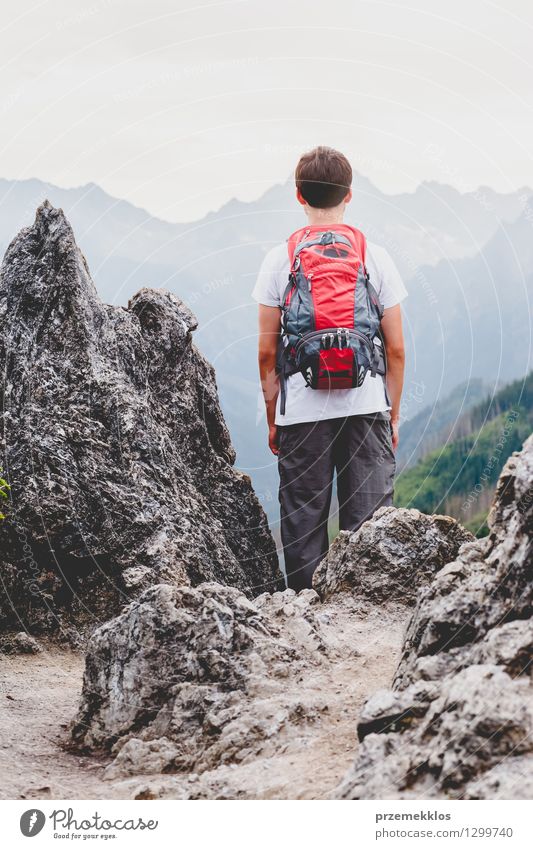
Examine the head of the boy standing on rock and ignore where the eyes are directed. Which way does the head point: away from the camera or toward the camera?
away from the camera

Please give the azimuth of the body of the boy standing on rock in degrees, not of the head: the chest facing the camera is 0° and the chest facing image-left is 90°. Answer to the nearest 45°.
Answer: approximately 180°

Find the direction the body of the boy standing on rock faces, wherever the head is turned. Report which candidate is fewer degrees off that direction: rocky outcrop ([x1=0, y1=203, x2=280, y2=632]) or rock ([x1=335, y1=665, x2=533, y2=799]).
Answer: the rocky outcrop

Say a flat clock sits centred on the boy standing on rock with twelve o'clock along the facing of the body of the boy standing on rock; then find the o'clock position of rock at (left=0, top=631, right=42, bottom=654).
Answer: The rock is roughly at 9 o'clock from the boy standing on rock.

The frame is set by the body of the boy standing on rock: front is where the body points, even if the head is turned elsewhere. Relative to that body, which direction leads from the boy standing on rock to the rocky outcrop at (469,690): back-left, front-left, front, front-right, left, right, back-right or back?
back

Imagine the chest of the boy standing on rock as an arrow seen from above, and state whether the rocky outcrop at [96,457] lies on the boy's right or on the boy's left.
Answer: on the boy's left

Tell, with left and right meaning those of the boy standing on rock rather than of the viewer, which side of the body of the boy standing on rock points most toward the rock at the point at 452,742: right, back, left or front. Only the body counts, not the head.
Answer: back

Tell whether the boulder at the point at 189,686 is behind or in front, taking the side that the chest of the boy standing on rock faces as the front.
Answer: behind

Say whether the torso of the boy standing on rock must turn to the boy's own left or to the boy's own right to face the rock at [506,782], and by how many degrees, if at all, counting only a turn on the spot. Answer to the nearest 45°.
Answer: approximately 180°
